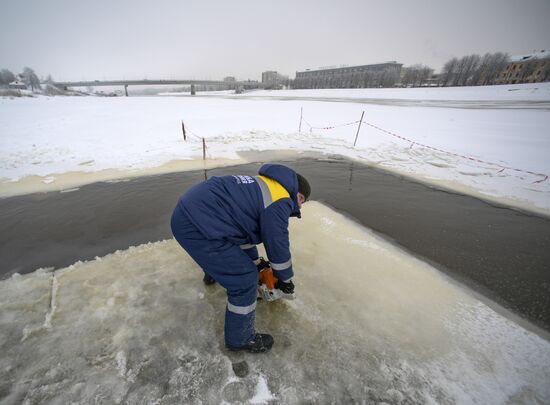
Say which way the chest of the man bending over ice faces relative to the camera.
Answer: to the viewer's right
